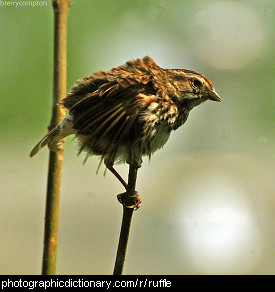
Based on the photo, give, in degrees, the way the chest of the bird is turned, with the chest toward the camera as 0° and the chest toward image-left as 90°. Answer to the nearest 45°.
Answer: approximately 270°
